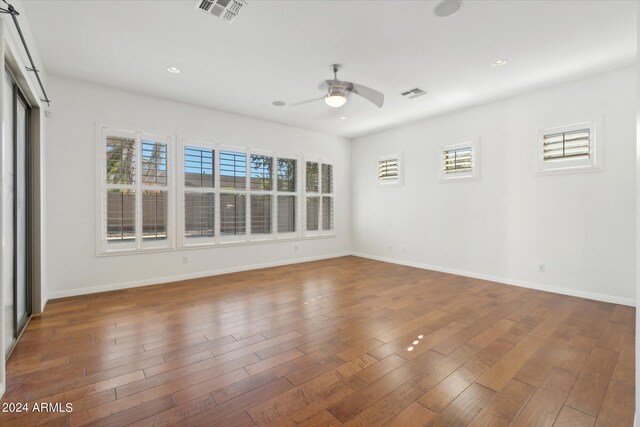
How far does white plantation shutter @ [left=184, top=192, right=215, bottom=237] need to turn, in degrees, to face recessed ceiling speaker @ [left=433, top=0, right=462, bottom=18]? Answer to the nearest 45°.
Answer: approximately 45° to its left

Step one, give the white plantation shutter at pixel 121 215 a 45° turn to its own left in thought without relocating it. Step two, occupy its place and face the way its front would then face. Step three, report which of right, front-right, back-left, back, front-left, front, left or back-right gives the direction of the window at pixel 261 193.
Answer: front-left

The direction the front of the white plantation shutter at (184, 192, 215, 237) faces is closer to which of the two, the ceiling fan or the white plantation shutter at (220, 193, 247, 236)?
the ceiling fan

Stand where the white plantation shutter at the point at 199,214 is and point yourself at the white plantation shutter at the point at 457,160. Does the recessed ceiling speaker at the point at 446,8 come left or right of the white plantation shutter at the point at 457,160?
right

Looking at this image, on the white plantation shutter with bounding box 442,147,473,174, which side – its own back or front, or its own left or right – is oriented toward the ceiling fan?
front

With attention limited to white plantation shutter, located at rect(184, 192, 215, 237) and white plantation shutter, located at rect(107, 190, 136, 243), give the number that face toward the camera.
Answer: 2

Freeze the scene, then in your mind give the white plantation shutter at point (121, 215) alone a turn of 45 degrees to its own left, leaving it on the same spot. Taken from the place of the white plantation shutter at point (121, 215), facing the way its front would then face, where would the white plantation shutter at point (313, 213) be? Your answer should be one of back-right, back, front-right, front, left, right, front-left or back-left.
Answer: front-left

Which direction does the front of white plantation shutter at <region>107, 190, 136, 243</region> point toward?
toward the camera

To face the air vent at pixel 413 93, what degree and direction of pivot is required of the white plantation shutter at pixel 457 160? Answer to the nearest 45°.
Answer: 0° — it already faces it

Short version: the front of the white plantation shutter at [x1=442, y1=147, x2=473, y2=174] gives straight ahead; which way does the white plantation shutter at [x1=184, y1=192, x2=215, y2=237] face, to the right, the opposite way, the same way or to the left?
to the left

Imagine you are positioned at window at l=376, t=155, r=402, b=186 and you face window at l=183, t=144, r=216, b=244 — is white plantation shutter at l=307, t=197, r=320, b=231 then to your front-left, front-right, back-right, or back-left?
front-right

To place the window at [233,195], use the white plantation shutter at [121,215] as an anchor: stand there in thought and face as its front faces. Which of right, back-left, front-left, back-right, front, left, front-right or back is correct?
left

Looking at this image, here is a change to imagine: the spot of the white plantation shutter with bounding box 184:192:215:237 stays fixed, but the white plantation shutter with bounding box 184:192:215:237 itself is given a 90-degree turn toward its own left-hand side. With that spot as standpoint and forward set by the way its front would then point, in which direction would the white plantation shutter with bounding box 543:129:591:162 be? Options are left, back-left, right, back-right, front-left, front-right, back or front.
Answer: front-right

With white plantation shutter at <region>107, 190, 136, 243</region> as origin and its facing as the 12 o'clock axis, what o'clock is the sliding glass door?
The sliding glass door is roughly at 1 o'clock from the white plantation shutter.

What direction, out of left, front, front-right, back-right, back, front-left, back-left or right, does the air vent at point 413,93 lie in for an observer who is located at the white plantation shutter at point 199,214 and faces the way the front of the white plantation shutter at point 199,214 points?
front-left

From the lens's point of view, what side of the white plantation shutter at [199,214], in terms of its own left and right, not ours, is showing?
front

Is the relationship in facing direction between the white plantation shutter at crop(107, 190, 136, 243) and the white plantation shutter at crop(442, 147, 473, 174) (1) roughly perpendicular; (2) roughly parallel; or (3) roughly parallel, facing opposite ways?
roughly perpendicular

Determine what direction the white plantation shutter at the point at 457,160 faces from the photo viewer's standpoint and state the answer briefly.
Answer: facing the viewer and to the left of the viewer
